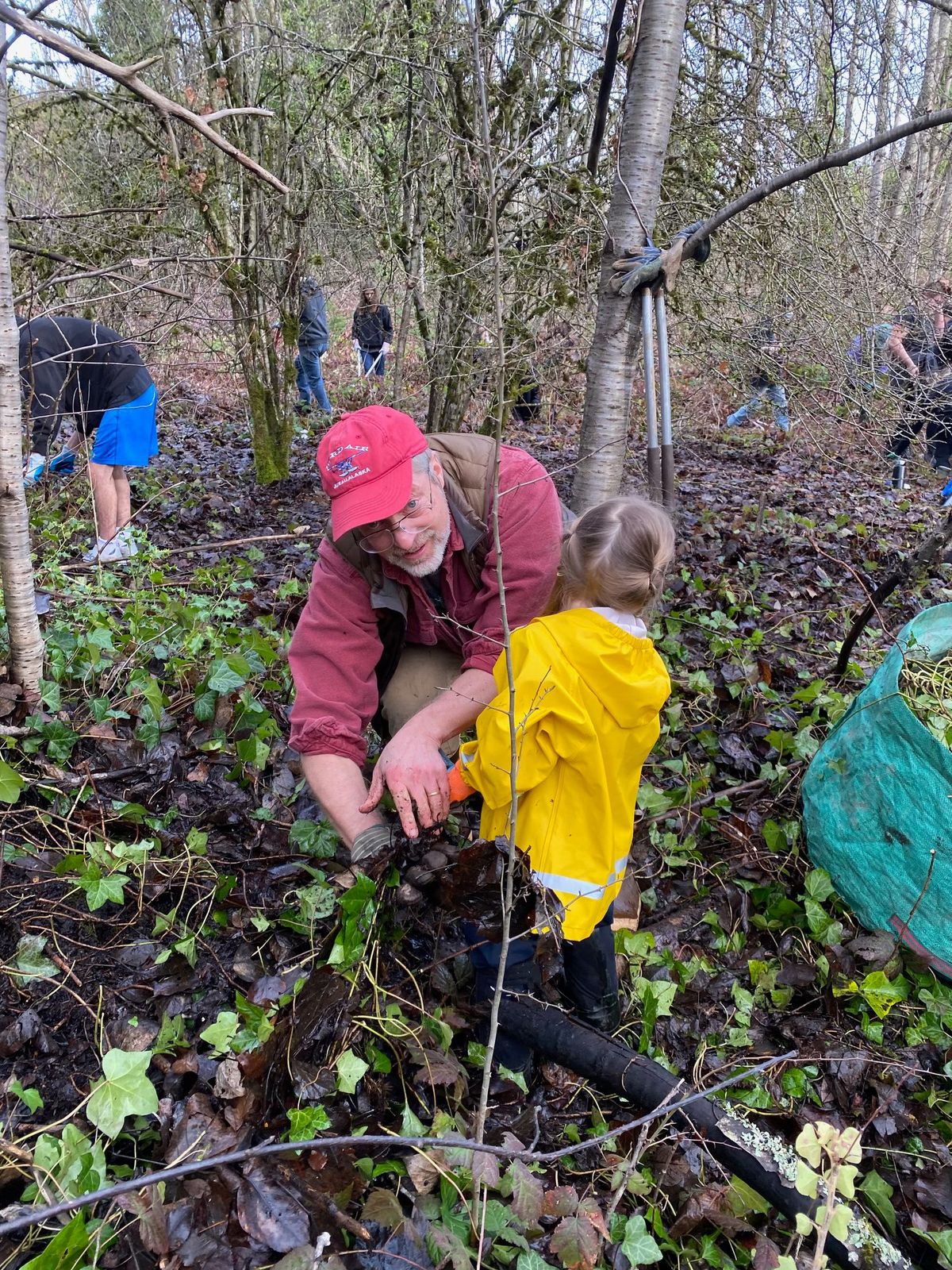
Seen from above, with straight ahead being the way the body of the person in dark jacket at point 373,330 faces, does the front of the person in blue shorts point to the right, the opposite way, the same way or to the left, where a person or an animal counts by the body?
to the right

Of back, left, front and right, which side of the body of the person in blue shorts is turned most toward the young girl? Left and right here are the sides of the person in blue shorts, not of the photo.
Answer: left

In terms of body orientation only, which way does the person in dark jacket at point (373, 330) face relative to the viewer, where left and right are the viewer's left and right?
facing the viewer

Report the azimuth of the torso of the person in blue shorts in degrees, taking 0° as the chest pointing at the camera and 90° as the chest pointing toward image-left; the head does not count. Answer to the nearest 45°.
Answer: approximately 90°

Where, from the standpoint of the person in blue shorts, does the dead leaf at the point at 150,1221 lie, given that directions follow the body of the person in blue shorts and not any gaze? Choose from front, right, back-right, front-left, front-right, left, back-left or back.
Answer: left

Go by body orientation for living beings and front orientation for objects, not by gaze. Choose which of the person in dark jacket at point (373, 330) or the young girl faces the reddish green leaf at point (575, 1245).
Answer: the person in dark jacket

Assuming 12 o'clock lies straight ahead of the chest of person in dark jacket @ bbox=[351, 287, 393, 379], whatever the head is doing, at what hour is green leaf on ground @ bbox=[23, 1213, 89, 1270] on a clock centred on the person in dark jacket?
The green leaf on ground is roughly at 12 o'clock from the person in dark jacket.

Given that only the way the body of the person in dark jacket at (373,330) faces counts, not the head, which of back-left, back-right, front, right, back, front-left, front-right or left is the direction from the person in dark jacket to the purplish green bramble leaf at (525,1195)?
front

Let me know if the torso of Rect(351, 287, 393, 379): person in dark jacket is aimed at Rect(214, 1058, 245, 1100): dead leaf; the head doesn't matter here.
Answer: yes

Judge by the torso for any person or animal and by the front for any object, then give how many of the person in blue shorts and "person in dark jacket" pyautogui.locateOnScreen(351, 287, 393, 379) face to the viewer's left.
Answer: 1

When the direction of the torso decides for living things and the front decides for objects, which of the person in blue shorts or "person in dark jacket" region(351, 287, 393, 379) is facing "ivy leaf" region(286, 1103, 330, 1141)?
the person in dark jacket

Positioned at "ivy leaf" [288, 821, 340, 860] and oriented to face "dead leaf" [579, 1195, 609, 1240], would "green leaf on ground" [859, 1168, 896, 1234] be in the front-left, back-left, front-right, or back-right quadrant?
front-left

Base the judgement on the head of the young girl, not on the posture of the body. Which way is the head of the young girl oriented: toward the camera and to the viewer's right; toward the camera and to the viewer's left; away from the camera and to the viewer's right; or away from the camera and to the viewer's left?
away from the camera and to the viewer's left

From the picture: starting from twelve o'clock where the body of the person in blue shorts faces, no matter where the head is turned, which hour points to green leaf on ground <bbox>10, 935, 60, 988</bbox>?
The green leaf on ground is roughly at 9 o'clock from the person in blue shorts.

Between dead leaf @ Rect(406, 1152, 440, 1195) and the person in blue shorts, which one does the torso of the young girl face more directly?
the person in blue shorts

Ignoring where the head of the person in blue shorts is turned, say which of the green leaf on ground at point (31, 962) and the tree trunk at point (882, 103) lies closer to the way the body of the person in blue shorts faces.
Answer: the green leaf on ground

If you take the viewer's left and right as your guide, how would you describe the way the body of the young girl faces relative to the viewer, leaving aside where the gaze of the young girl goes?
facing away from the viewer and to the left of the viewer

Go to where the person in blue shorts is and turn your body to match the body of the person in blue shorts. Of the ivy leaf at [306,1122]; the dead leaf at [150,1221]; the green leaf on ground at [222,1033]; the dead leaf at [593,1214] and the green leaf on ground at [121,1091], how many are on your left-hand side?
5

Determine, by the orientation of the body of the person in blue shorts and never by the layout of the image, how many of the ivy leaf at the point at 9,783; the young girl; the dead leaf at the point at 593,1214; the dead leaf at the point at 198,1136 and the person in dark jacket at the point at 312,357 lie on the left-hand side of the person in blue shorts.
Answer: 4

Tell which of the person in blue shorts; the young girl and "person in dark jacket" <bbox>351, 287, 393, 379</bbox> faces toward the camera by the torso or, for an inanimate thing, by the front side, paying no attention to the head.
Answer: the person in dark jacket
